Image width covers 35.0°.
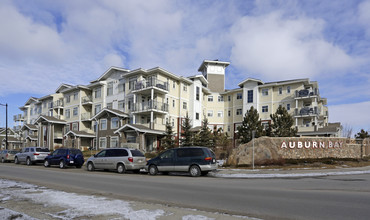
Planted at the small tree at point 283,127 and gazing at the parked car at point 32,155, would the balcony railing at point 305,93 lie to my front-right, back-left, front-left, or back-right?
back-right

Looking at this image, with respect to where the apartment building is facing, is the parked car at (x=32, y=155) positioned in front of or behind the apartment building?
in front

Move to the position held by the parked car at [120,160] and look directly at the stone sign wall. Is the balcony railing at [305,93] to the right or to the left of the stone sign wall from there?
left

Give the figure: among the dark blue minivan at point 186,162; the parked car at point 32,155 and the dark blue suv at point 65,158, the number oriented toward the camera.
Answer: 0

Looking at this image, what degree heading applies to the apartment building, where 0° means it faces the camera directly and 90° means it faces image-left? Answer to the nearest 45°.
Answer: approximately 45°

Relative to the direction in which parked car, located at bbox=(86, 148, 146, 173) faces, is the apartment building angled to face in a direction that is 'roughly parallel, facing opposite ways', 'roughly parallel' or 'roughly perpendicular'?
roughly perpendicular

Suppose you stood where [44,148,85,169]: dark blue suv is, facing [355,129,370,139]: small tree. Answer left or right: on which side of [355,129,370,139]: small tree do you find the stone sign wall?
right
